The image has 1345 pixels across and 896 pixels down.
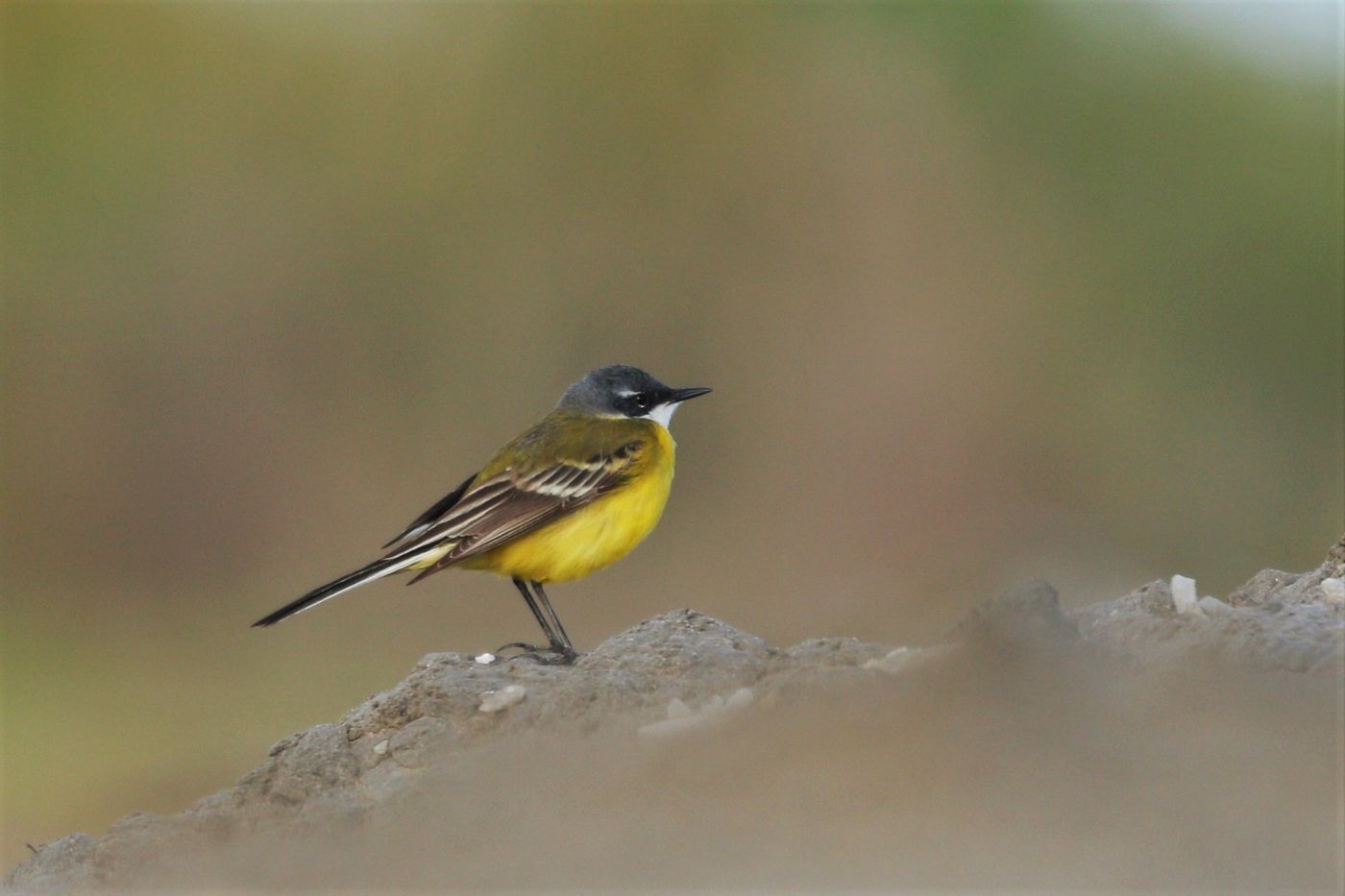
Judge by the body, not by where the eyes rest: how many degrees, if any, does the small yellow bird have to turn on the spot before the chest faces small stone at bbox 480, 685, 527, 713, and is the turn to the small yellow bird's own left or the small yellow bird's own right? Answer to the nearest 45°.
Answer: approximately 90° to the small yellow bird's own right

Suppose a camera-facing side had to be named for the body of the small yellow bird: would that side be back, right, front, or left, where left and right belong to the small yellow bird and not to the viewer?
right

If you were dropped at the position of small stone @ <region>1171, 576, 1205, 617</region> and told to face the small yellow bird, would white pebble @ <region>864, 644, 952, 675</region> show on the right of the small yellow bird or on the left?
left

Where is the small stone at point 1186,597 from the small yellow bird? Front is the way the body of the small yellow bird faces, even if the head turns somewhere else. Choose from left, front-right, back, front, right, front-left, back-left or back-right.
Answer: front-right

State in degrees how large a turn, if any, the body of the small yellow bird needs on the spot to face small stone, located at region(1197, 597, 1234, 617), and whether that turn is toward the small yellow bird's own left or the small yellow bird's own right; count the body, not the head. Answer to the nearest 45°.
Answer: approximately 45° to the small yellow bird's own right

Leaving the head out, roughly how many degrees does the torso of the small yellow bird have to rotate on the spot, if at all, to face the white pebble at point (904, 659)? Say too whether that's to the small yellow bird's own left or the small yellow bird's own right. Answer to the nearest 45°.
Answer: approximately 45° to the small yellow bird's own right

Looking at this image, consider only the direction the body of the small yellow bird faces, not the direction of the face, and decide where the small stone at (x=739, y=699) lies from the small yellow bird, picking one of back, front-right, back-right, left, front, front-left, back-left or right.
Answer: right
